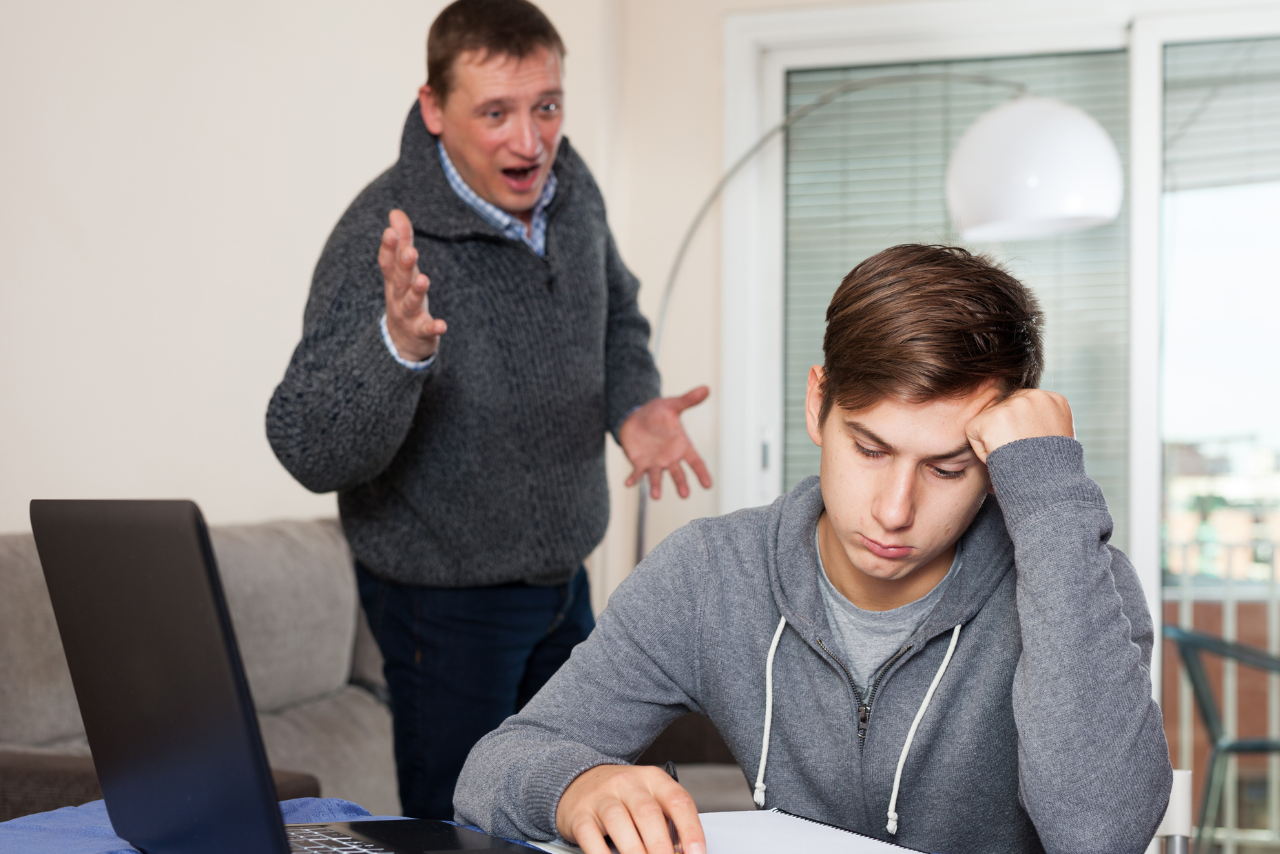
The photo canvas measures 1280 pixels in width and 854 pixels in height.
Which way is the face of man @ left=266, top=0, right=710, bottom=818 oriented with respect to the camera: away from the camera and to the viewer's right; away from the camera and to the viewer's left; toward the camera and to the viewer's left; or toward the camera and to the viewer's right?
toward the camera and to the viewer's right

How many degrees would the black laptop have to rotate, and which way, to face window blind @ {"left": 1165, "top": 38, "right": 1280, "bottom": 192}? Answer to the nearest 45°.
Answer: approximately 45° to its left

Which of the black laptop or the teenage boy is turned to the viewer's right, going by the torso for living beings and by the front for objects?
the black laptop

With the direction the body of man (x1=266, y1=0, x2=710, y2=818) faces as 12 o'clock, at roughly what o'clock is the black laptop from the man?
The black laptop is roughly at 2 o'clock from the man.

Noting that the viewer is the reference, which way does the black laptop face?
facing to the right of the viewer

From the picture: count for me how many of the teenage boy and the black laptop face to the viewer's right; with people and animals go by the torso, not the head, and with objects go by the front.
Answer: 1

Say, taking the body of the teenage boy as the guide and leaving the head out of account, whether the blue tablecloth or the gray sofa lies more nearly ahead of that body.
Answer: the blue tablecloth

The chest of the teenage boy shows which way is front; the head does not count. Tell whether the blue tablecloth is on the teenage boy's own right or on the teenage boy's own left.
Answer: on the teenage boy's own right

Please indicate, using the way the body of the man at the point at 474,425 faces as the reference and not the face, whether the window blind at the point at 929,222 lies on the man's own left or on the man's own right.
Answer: on the man's own left

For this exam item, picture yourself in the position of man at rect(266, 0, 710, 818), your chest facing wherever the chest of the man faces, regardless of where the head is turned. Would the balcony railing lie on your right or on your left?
on your left

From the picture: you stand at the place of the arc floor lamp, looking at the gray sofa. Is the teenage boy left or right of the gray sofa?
left

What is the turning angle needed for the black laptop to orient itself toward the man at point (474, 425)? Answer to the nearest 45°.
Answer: approximately 90° to its left
